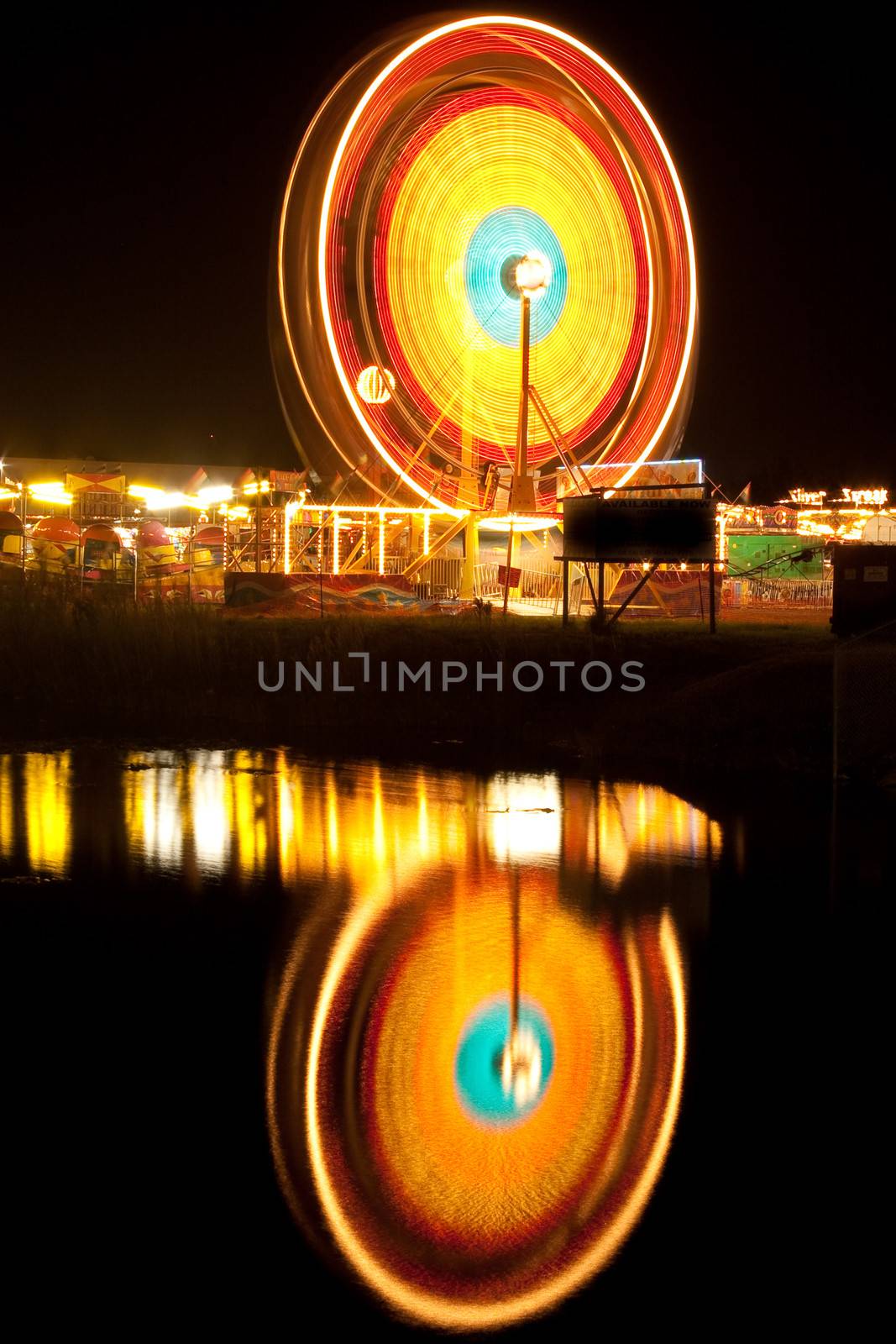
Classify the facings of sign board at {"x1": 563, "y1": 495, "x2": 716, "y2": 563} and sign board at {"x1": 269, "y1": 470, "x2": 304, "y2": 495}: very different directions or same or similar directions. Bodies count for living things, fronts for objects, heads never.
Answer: same or similar directions

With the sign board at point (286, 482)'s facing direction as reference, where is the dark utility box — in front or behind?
in front

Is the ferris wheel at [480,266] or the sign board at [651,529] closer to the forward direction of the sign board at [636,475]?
the sign board

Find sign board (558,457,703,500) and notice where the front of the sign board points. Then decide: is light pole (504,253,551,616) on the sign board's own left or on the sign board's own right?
on the sign board's own right

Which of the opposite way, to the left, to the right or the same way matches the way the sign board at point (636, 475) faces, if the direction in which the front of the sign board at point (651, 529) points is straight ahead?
the same way

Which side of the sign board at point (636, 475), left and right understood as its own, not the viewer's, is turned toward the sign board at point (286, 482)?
right

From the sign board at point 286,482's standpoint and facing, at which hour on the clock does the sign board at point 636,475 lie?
the sign board at point 636,475 is roughly at 10 o'clock from the sign board at point 286,482.

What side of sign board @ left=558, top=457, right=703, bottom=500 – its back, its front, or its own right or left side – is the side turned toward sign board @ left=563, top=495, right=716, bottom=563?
front

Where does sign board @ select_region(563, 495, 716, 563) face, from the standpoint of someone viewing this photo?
facing the viewer

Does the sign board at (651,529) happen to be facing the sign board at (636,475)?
no

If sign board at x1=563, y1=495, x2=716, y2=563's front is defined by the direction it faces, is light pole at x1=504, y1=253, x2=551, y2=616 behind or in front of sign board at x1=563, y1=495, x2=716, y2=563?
behind

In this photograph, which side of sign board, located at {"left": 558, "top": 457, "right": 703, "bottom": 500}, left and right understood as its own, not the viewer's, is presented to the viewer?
front

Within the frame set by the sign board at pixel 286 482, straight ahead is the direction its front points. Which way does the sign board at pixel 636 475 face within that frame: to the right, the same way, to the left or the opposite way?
the same way
